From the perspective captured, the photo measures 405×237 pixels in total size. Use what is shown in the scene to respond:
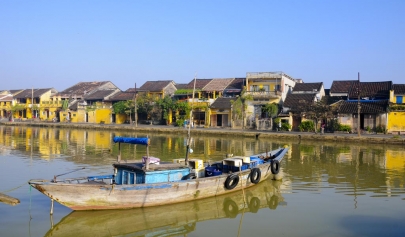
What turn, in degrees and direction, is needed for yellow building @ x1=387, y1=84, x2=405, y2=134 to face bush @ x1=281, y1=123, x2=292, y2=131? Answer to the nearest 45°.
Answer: approximately 90° to its right

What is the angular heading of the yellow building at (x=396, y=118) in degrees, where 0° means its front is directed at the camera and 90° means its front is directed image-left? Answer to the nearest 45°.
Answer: approximately 0°

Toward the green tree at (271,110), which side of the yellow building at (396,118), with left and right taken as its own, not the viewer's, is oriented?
right

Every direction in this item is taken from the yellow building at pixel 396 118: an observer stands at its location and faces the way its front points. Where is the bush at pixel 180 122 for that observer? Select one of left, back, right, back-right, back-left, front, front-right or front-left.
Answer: right

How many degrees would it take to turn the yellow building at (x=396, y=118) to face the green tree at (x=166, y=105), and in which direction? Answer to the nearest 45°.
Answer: approximately 90° to its right

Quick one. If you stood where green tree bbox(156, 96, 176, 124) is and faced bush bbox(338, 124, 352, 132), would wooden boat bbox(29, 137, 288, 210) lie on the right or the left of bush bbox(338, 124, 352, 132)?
right

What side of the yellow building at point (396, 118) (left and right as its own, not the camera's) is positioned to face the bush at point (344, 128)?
right

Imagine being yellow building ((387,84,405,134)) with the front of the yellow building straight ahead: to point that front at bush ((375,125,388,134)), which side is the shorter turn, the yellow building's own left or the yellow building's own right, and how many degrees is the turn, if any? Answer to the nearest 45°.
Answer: approximately 45° to the yellow building's own right

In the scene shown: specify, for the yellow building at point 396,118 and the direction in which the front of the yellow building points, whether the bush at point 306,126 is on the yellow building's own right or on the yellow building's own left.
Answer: on the yellow building's own right

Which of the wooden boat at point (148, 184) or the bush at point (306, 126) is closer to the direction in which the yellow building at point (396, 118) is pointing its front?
the wooden boat

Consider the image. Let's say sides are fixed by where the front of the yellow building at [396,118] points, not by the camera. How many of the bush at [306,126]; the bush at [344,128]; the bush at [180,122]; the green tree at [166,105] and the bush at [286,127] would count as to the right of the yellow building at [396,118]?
5

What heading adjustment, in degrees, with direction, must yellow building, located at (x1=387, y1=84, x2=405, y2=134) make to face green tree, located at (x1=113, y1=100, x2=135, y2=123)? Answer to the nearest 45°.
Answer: approximately 90° to its right

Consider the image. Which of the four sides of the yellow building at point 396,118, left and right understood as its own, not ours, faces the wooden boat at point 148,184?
front
